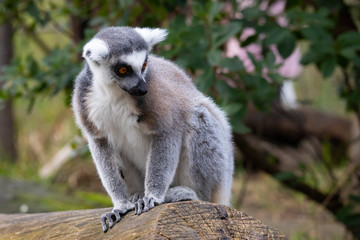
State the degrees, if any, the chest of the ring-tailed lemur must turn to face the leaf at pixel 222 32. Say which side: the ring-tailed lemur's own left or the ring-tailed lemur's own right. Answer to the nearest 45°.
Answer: approximately 180°

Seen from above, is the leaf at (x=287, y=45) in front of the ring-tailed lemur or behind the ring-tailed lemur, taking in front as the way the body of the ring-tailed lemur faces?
behind

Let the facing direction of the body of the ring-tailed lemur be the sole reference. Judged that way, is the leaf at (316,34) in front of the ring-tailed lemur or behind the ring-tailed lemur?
behind

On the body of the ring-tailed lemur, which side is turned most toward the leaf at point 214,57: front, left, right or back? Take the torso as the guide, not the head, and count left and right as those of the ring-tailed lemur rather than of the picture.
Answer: back

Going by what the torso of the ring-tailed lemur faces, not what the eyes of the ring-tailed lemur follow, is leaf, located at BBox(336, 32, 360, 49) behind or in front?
behind

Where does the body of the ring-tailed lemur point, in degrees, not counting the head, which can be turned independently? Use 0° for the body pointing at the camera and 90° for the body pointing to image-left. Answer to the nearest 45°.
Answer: approximately 45°

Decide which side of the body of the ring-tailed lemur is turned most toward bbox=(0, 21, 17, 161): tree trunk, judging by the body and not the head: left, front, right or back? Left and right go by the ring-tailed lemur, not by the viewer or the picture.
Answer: right

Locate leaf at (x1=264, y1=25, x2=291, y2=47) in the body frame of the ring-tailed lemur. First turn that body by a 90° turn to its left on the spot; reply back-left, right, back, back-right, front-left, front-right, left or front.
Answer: left

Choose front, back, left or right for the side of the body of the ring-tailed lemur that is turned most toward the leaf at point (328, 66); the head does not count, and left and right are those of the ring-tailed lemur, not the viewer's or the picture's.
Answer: back

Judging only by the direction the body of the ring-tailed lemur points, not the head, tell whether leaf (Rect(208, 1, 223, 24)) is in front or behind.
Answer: behind
